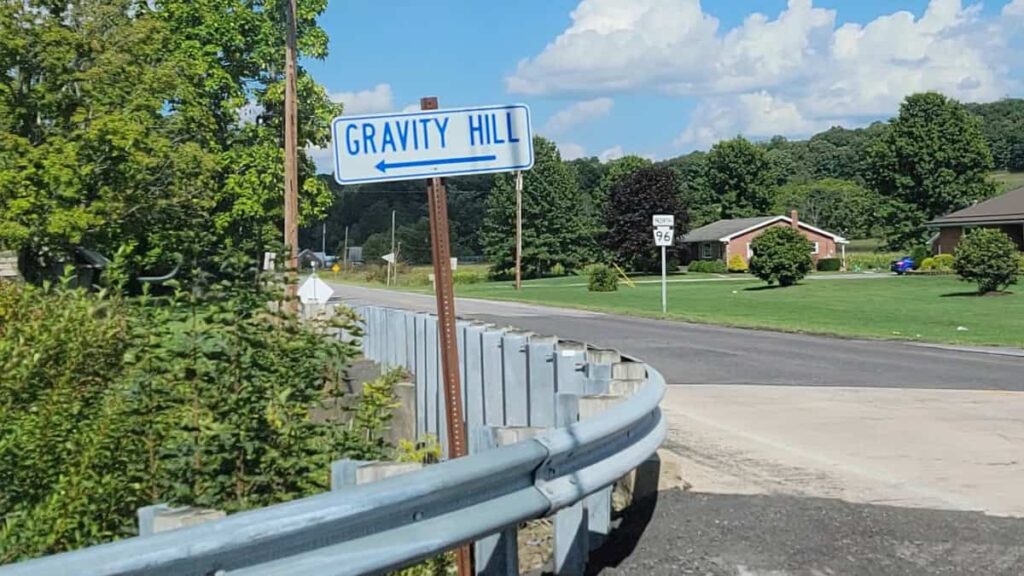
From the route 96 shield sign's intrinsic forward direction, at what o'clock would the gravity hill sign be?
The gravity hill sign is roughly at 12 o'clock from the route 96 shield sign.

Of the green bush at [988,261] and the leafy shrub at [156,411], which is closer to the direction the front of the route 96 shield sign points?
the leafy shrub

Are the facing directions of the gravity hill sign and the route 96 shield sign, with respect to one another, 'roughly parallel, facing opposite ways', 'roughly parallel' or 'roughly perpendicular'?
roughly parallel

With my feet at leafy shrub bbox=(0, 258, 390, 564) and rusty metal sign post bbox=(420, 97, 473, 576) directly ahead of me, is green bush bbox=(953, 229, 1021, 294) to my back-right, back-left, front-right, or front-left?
front-left

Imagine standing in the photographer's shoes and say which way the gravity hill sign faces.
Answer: facing the viewer

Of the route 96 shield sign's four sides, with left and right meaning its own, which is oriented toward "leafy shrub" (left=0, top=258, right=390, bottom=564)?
front

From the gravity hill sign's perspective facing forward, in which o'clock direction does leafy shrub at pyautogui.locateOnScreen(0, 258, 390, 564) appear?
The leafy shrub is roughly at 3 o'clock from the gravity hill sign.

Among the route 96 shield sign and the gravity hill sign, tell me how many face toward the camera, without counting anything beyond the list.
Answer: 2

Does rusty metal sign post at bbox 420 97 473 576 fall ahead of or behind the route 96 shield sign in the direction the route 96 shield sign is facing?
ahead

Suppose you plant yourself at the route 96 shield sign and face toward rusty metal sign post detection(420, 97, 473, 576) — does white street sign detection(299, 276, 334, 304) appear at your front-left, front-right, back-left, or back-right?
front-right

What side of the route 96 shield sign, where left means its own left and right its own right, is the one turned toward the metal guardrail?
front

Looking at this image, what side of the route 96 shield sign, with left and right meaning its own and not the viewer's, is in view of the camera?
front

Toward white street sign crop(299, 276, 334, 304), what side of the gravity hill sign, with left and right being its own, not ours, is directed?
back
